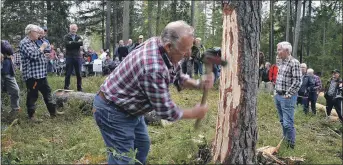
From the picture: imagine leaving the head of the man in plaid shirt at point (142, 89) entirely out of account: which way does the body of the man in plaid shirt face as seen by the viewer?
to the viewer's right

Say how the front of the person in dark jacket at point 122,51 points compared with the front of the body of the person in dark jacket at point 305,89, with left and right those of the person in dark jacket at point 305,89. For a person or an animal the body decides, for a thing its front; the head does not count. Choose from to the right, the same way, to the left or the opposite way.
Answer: to the left

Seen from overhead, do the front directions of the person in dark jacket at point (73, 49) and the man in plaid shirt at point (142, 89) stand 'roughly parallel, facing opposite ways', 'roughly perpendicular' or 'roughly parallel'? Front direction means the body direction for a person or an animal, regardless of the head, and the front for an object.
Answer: roughly perpendicular

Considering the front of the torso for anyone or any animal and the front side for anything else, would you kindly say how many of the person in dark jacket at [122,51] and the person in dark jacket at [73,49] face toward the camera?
2

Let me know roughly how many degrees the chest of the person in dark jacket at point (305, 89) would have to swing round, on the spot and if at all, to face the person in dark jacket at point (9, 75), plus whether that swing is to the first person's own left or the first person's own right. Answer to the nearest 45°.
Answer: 0° — they already face them

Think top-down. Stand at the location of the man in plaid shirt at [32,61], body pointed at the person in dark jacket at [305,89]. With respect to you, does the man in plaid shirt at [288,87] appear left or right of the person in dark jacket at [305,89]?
right

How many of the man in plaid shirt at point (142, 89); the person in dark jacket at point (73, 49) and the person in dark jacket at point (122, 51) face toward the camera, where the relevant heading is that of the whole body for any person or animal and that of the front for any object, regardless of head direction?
2
